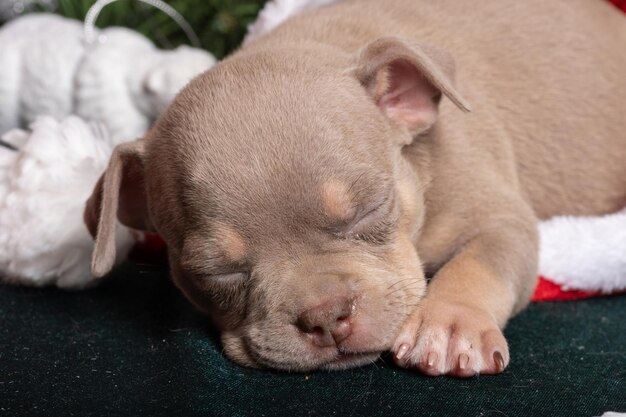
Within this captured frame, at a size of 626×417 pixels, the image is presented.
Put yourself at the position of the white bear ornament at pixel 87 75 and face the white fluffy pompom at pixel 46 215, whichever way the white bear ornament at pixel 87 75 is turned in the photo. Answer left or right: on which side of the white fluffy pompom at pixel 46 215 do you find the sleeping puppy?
left

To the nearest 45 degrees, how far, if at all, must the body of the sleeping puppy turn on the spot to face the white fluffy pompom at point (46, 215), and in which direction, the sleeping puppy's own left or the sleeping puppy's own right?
approximately 45° to the sleeping puppy's own right

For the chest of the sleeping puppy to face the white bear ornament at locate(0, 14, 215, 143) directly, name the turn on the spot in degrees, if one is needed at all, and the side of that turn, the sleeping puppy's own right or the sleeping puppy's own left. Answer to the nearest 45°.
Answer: approximately 90° to the sleeping puppy's own right

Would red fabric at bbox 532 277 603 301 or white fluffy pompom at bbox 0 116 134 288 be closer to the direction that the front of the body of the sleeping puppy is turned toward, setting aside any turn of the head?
the white fluffy pompom
